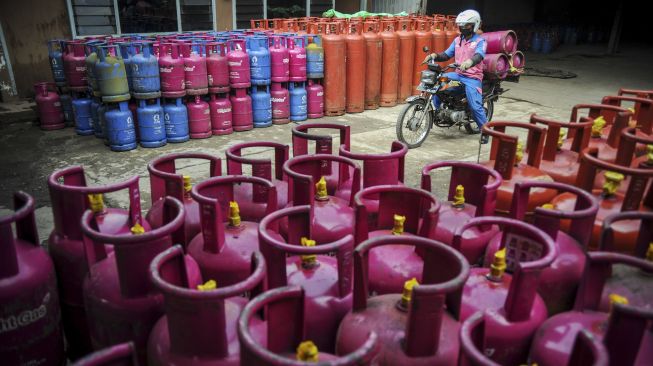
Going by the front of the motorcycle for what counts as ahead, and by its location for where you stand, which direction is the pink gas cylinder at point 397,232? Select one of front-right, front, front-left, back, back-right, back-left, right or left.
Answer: front-left

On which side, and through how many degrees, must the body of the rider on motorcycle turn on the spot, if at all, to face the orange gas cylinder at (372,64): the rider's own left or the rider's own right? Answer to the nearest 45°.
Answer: approximately 90° to the rider's own right

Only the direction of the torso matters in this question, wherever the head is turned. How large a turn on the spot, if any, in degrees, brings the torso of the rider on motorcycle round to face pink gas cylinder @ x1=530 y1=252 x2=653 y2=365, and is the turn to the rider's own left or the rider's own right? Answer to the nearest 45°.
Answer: approximately 45° to the rider's own left

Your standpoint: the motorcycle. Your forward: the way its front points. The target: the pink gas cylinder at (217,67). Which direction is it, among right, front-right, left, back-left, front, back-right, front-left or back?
front-right

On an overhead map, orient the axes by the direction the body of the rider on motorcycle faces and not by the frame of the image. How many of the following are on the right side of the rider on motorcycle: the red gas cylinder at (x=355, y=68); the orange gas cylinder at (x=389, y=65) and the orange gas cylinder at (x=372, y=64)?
3

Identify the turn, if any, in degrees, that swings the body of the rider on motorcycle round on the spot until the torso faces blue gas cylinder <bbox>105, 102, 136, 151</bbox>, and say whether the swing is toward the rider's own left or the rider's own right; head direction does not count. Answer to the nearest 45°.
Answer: approximately 45° to the rider's own right

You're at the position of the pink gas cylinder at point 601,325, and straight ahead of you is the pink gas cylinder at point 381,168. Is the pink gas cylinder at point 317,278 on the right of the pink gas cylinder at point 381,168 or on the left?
left

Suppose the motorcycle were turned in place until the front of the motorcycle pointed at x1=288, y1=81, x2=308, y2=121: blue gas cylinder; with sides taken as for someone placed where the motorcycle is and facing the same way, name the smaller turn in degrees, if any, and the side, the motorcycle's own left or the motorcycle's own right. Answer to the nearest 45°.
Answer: approximately 45° to the motorcycle's own right

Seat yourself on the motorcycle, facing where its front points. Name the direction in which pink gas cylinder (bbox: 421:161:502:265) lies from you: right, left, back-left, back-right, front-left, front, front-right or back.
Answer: front-left

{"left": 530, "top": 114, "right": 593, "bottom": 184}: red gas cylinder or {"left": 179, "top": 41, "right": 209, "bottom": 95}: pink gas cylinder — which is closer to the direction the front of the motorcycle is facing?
the pink gas cylinder

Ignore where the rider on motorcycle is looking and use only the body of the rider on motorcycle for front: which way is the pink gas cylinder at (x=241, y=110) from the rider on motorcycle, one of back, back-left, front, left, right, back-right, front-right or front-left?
front-right

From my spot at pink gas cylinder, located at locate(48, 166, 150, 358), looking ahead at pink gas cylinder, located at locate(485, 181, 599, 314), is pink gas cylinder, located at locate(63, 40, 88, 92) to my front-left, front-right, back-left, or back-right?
back-left

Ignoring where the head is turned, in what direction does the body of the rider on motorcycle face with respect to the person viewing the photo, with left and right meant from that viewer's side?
facing the viewer and to the left of the viewer

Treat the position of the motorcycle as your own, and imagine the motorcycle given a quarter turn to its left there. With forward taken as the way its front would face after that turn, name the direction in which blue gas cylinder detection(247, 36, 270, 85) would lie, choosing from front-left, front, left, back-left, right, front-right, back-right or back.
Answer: back-right

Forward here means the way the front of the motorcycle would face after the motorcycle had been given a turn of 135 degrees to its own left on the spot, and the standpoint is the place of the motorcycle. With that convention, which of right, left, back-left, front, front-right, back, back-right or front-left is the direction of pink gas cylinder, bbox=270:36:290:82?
back

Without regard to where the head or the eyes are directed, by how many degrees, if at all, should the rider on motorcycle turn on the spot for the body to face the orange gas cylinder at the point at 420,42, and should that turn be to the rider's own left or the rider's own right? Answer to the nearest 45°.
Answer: approximately 135° to the rider's own right

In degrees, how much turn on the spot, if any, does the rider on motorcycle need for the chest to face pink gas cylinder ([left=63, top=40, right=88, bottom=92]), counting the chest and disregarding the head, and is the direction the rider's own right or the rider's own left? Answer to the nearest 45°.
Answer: approximately 45° to the rider's own right

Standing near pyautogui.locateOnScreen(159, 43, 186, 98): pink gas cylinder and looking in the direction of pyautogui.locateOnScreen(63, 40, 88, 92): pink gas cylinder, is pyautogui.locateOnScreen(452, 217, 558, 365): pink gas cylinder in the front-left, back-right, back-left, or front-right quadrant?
back-left

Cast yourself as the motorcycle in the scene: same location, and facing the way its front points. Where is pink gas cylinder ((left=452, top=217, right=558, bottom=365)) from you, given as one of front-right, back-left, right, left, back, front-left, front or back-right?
front-left

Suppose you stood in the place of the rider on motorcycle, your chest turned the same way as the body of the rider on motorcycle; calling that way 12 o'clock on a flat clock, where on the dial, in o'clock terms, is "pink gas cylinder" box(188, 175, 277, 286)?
The pink gas cylinder is roughly at 11 o'clock from the rider on motorcycle.
